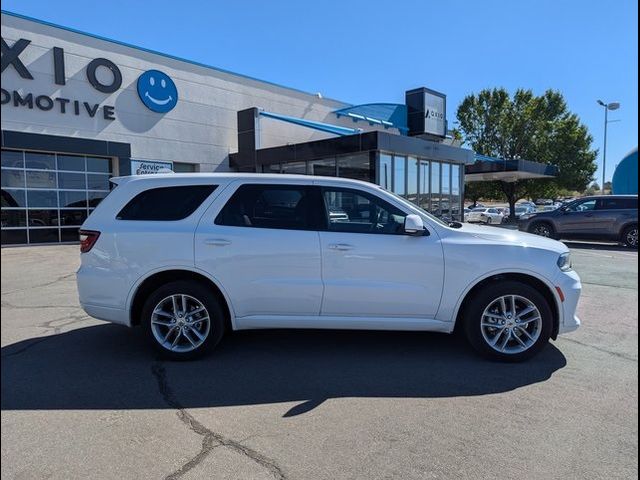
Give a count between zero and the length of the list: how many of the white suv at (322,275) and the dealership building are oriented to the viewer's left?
0

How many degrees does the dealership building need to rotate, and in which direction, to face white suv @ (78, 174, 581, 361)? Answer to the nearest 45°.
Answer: approximately 45° to its right

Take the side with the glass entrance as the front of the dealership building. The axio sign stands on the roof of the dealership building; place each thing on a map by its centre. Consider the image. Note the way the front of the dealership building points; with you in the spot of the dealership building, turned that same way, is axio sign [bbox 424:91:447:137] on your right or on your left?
on your left

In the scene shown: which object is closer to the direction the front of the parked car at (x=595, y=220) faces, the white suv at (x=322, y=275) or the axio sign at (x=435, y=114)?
the axio sign

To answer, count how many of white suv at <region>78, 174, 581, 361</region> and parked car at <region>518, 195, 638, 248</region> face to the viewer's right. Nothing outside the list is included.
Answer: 1

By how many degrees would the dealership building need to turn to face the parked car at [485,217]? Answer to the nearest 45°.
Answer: approximately 90° to its left

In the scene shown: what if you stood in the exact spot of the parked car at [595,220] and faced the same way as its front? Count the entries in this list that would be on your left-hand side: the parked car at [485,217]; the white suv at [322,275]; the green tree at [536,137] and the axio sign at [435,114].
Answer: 1

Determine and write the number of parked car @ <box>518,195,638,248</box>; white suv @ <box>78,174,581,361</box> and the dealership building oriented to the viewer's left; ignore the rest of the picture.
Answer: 1

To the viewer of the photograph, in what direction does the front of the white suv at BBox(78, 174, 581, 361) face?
facing to the right of the viewer

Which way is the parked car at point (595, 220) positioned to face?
to the viewer's left

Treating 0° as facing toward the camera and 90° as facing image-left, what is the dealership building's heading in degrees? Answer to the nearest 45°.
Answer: approximately 315°

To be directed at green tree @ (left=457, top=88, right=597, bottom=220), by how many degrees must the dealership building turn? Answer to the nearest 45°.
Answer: approximately 90° to its left
